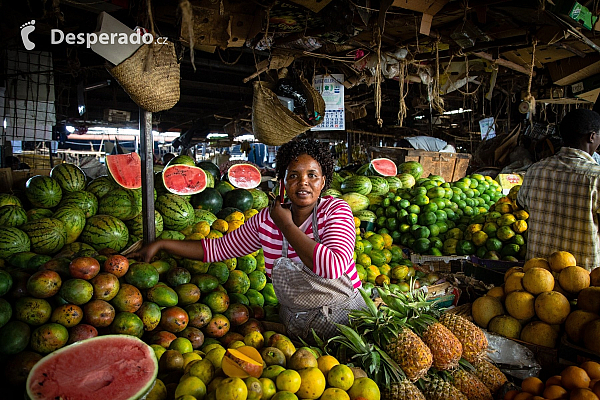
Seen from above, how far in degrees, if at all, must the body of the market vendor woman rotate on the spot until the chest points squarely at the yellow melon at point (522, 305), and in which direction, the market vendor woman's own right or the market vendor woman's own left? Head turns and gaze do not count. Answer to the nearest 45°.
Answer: approximately 90° to the market vendor woman's own left

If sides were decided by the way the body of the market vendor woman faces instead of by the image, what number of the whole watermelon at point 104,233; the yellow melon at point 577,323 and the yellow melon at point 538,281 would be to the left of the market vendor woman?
2

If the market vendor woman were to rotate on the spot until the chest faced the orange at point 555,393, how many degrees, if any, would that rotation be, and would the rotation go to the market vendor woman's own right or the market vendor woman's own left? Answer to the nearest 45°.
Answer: approximately 45° to the market vendor woman's own left

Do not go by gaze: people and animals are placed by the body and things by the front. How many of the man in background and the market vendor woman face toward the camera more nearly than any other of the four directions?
1

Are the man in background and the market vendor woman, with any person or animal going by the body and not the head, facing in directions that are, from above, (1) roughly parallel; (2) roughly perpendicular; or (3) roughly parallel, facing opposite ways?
roughly parallel, facing opposite ways

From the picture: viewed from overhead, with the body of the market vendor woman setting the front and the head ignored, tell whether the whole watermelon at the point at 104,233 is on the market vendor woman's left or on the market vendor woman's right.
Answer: on the market vendor woman's right
